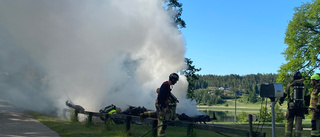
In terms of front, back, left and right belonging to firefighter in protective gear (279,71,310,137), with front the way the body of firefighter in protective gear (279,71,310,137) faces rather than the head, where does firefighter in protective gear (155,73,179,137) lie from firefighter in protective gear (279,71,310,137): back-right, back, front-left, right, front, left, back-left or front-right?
back-left

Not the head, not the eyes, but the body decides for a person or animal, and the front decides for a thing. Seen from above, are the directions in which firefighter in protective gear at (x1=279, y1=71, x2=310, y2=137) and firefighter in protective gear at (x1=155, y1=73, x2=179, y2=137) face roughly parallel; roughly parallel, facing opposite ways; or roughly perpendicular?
roughly perpendicular

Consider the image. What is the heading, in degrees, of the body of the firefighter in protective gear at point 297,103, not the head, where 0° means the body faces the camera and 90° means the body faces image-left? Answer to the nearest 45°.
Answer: approximately 180°

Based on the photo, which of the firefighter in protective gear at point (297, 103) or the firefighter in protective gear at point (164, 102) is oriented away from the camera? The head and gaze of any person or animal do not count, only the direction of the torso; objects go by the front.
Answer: the firefighter in protective gear at point (297, 103)

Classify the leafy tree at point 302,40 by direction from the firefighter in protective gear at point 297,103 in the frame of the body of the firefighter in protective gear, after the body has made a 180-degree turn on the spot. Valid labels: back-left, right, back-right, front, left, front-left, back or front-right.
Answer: back
